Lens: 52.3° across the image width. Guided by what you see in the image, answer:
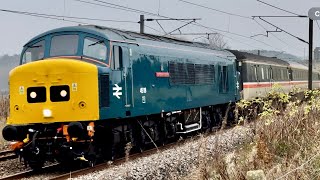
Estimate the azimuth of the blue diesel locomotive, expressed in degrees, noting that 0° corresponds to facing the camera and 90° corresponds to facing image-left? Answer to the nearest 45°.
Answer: approximately 45°
